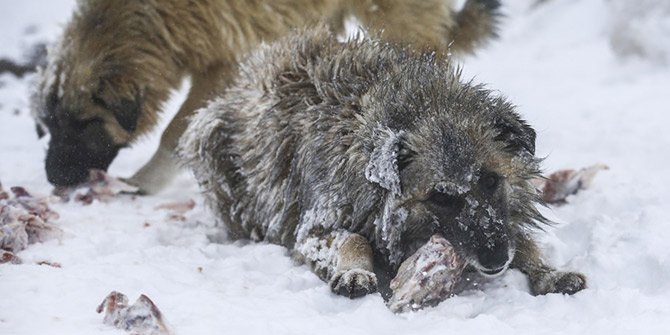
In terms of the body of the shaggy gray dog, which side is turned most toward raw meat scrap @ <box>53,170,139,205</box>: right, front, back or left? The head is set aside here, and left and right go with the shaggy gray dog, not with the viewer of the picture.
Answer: back

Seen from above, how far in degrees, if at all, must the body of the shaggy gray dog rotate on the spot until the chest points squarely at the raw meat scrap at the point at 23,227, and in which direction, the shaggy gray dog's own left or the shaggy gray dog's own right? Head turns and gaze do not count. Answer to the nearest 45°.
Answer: approximately 135° to the shaggy gray dog's own right

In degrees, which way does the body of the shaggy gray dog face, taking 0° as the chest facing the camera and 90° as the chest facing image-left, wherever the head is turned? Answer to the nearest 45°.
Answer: approximately 315°

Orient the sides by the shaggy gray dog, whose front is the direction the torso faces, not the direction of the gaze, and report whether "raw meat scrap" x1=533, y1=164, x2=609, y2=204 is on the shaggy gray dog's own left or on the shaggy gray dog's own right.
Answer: on the shaggy gray dog's own left

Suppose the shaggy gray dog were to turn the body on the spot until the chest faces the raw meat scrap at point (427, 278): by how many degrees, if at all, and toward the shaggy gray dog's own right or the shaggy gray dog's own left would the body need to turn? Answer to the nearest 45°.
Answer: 0° — it already faces it

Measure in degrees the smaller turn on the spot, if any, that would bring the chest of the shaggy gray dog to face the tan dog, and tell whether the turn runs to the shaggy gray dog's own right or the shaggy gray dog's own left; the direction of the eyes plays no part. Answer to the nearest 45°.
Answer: approximately 180°

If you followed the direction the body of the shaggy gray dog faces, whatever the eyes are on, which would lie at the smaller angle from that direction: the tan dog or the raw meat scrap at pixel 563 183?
the raw meat scrap
